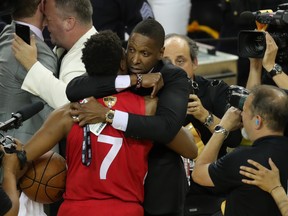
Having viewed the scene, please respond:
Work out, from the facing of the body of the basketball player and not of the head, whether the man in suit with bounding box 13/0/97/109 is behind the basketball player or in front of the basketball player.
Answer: in front

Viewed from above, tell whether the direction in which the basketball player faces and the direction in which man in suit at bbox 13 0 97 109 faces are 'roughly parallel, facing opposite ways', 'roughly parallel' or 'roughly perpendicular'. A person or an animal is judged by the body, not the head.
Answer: roughly perpendicular

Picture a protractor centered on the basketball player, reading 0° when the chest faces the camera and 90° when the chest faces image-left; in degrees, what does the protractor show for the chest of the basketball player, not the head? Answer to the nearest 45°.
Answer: approximately 180°

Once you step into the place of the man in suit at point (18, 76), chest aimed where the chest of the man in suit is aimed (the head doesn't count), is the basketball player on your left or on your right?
on your right

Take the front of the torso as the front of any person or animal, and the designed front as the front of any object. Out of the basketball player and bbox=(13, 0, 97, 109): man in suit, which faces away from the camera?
the basketball player

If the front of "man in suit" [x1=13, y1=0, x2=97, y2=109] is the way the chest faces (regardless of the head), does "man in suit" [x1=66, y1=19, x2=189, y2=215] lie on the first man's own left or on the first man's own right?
on the first man's own left

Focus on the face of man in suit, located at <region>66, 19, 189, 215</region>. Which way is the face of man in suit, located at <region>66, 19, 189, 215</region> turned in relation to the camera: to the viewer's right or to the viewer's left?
to the viewer's left

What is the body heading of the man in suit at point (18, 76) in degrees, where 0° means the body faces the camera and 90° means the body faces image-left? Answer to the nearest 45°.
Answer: approximately 225°

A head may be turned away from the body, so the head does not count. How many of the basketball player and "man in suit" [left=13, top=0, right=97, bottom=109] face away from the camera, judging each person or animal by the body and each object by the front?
1
